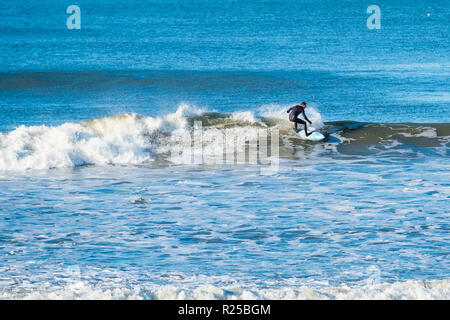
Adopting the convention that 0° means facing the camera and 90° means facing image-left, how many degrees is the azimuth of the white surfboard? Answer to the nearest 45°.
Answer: approximately 270°
